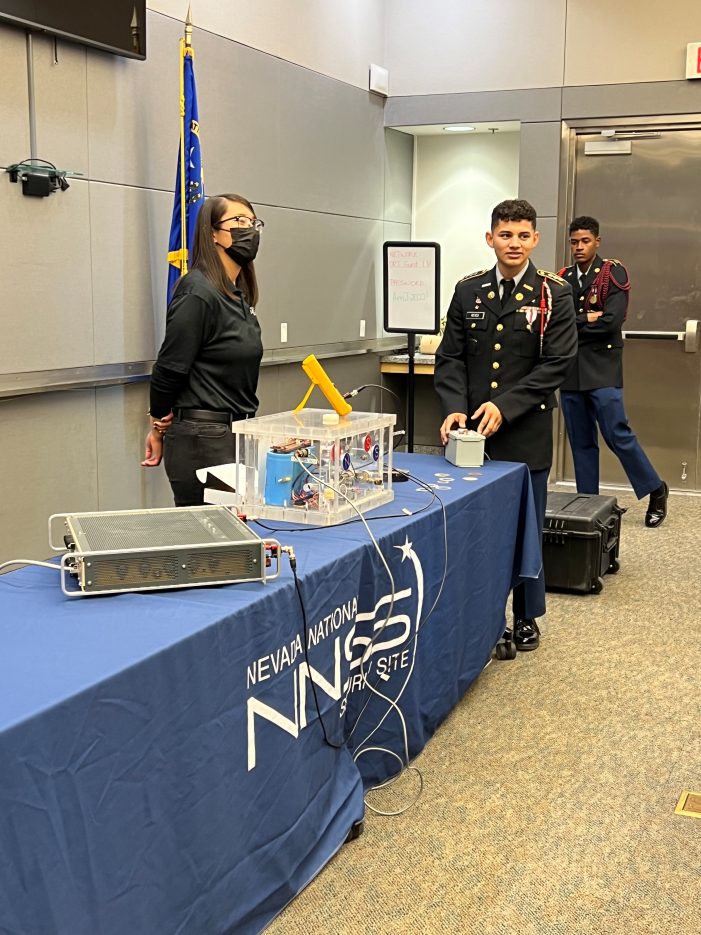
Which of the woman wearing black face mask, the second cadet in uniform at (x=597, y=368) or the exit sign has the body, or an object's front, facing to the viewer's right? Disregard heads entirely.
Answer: the woman wearing black face mask

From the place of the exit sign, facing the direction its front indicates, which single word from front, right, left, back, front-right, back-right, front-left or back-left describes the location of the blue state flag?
front-right

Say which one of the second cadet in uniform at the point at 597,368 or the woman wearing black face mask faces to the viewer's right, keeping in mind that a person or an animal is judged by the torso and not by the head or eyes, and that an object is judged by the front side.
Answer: the woman wearing black face mask

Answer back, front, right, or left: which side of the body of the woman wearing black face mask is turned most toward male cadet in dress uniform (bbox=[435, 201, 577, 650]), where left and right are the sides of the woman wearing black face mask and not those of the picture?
front

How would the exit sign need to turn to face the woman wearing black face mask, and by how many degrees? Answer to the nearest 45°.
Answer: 0° — it already faces them

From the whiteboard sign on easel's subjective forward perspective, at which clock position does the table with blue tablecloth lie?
The table with blue tablecloth is roughly at 12 o'clock from the whiteboard sign on easel.

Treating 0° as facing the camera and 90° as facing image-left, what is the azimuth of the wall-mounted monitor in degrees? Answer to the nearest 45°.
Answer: approximately 315°

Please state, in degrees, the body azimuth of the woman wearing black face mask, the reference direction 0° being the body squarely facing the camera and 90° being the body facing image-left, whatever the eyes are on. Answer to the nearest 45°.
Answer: approximately 270°
